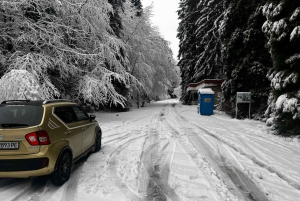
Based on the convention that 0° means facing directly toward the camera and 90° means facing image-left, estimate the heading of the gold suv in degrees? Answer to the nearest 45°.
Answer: approximately 225°

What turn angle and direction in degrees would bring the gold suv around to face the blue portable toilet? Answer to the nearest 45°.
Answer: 0° — it already faces it
